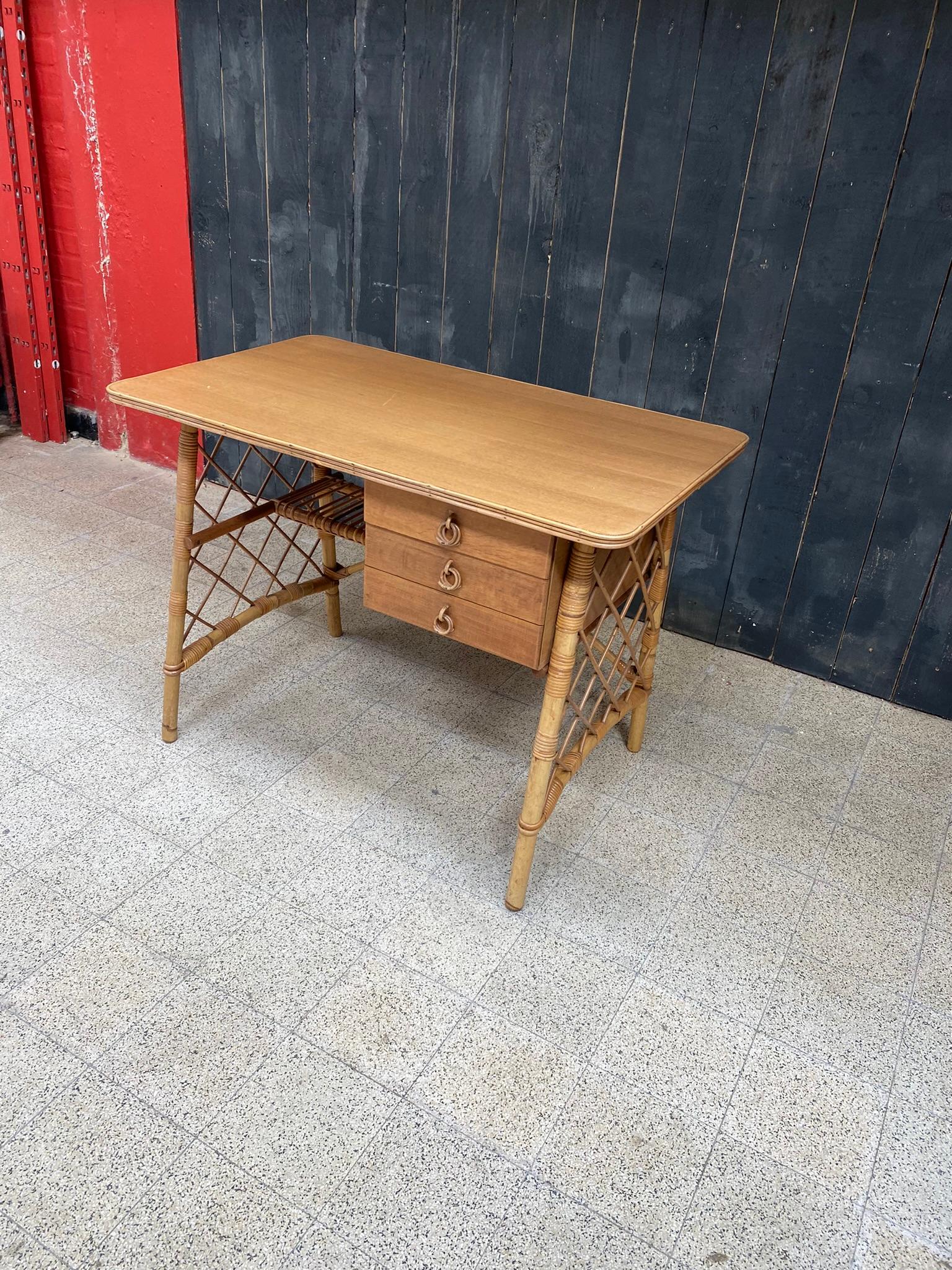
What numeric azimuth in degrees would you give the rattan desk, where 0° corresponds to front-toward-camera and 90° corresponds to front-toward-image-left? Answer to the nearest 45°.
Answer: approximately 45°
